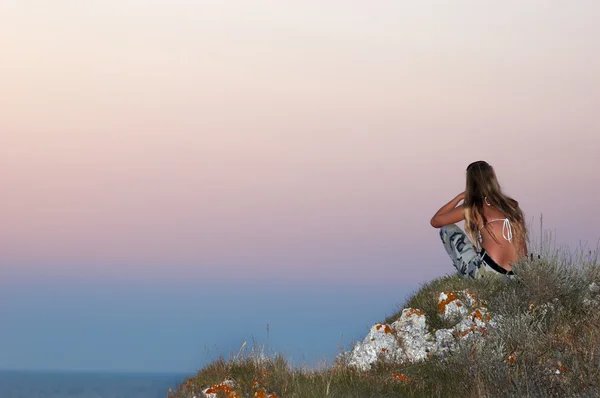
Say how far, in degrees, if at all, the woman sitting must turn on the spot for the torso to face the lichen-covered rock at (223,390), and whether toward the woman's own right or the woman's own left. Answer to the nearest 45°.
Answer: approximately 90° to the woman's own left

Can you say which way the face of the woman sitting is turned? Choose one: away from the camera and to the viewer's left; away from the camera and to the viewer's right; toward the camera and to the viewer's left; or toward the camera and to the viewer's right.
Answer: away from the camera and to the viewer's left

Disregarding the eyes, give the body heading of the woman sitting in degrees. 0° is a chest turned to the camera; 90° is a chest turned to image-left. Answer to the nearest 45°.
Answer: approximately 135°

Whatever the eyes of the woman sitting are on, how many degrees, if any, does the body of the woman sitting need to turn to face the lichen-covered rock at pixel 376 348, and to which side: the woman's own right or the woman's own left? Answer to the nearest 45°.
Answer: approximately 90° to the woman's own left
